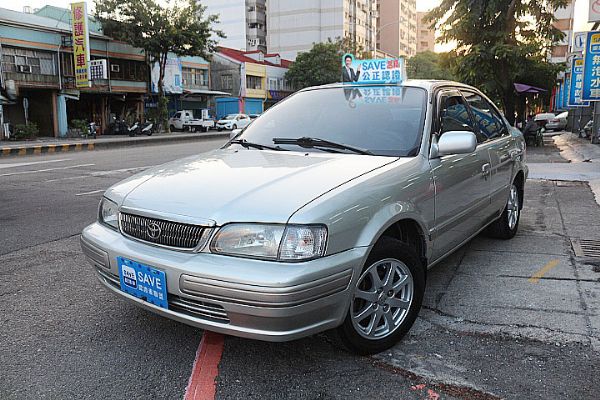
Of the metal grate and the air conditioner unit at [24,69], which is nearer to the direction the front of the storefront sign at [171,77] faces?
the metal grate

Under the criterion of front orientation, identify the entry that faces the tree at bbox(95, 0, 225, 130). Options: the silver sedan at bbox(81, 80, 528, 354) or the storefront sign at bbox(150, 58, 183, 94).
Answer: the storefront sign

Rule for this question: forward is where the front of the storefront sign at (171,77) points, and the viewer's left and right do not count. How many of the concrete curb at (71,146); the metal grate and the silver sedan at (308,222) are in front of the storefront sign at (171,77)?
3

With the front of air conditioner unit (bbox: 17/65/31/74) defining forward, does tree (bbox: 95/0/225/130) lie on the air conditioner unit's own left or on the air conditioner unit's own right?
on the air conditioner unit's own left

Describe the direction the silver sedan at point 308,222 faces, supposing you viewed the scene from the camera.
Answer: facing the viewer and to the left of the viewer

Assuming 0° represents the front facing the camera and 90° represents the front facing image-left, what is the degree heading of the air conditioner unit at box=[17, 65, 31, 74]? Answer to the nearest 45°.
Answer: approximately 315°

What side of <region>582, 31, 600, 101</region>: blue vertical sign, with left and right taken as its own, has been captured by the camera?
front

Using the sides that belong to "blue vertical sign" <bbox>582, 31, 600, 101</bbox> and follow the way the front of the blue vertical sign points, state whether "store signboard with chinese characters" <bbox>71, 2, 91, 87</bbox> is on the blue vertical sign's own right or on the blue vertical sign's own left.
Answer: on the blue vertical sign's own right
